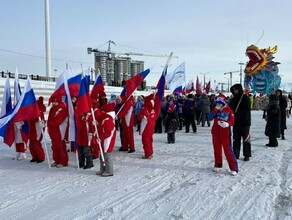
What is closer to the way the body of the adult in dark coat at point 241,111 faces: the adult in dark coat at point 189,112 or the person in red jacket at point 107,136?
the person in red jacket

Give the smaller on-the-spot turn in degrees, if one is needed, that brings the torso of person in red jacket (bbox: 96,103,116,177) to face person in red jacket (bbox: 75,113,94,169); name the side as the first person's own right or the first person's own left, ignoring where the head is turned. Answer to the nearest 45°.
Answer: approximately 45° to the first person's own right

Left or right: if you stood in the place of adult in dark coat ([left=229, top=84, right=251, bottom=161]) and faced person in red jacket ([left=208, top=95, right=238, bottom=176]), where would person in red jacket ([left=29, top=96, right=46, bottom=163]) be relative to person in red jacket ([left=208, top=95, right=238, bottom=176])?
right

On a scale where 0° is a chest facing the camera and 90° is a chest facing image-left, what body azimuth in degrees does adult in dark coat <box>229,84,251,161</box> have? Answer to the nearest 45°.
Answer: approximately 45°

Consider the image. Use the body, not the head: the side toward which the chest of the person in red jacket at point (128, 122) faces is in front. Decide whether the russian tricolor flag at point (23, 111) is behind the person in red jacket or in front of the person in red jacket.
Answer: in front
